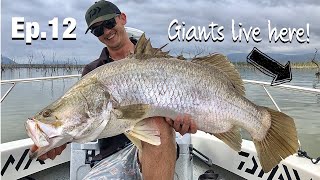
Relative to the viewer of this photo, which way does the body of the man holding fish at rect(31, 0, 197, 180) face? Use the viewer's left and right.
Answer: facing the viewer

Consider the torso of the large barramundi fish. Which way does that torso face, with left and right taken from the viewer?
facing to the left of the viewer
